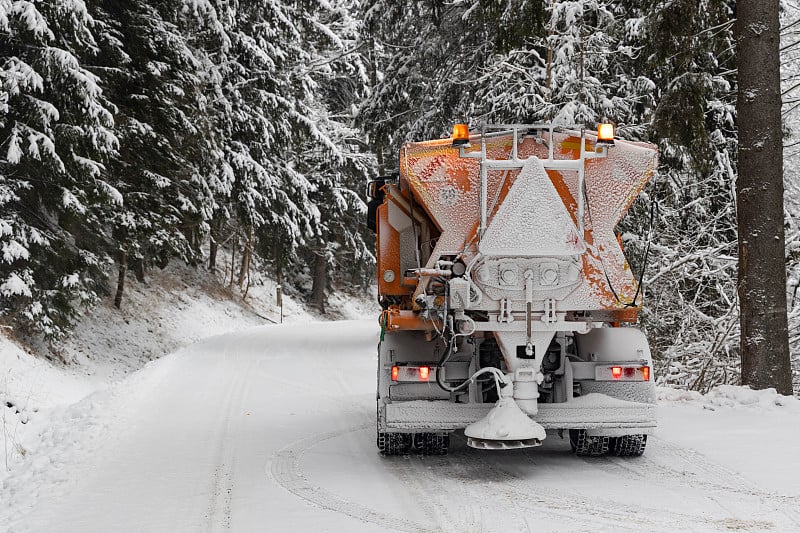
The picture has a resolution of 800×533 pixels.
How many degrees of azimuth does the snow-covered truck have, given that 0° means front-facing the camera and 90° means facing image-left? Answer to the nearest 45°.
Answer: approximately 180°

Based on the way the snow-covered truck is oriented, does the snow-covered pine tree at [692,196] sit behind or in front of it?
in front

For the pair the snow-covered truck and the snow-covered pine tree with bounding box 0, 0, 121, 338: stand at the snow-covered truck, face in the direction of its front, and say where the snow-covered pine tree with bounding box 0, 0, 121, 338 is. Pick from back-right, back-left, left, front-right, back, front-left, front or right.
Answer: front-left

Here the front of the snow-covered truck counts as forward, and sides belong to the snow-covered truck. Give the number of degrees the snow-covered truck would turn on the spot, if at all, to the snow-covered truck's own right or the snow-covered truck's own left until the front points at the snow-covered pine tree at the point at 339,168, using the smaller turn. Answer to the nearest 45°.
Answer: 0° — it already faces it

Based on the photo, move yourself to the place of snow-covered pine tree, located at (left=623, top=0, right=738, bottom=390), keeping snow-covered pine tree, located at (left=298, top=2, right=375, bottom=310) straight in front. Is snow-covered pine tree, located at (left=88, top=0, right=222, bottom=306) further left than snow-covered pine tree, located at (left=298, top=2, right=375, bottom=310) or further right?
left
